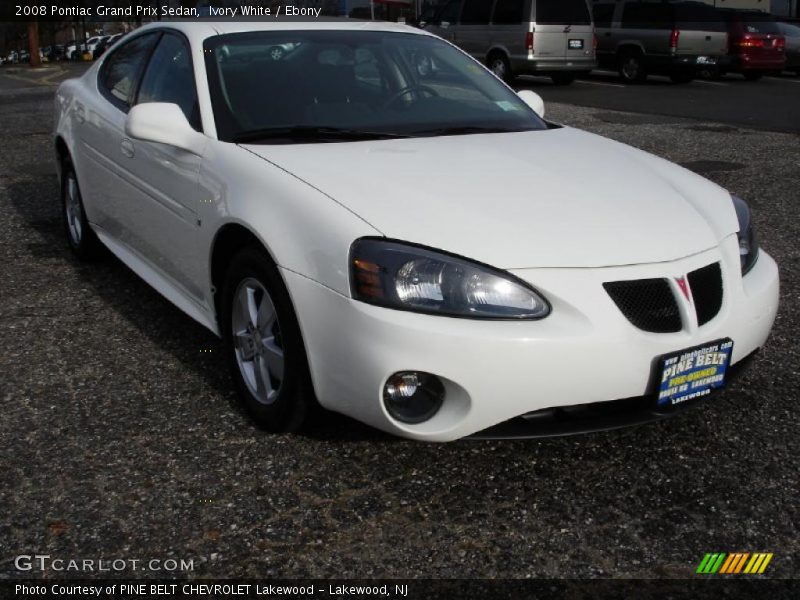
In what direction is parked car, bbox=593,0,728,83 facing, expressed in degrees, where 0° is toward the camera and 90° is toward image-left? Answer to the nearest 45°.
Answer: approximately 135°

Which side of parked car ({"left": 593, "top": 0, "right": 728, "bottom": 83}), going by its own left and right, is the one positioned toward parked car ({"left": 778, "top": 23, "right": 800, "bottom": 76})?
right

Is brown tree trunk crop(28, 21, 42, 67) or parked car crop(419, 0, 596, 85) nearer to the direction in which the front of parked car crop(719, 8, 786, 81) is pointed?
the brown tree trunk

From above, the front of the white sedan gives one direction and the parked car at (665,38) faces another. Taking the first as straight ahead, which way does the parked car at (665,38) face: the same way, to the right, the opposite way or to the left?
the opposite way

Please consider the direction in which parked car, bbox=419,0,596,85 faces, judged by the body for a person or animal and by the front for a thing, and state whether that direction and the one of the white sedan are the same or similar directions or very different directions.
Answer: very different directions

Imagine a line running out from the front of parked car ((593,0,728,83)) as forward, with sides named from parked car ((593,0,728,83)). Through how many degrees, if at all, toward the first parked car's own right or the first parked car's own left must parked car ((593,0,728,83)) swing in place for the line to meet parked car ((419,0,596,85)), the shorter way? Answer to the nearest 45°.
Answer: approximately 90° to the first parked car's own left

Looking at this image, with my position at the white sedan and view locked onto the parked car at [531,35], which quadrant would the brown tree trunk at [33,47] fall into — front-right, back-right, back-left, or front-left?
front-left

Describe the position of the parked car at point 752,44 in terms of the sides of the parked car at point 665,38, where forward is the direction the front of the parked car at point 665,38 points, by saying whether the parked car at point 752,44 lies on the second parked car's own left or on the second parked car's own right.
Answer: on the second parked car's own right

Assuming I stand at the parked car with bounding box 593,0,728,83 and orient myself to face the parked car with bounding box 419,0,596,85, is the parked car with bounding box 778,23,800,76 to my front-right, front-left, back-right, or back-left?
back-right

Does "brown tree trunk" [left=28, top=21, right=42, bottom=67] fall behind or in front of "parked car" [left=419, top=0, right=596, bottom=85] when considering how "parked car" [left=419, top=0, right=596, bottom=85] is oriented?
in front

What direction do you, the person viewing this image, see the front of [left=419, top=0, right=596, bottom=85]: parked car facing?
facing away from the viewer and to the left of the viewer

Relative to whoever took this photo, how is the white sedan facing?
facing the viewer and to the right of the viewer

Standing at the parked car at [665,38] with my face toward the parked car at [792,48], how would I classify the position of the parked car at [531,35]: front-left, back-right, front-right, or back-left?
back-left

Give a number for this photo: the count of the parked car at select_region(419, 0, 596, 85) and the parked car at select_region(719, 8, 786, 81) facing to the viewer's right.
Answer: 0

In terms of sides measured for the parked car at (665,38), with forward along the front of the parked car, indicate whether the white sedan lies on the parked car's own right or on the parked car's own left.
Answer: on the parked car's own left

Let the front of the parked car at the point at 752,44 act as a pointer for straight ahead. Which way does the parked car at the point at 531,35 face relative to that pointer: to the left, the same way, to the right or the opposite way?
the same way

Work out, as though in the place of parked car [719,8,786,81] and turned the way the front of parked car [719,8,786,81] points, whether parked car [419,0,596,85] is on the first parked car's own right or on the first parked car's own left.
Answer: on the first parked car's own left

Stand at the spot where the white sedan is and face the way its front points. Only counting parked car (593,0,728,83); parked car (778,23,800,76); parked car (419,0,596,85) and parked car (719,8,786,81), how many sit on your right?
0

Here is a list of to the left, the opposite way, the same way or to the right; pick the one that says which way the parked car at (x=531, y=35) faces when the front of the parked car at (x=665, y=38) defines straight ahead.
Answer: the same way

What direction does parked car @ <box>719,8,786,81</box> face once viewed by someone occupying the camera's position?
facing away from the viewer and to the left of the viewer
